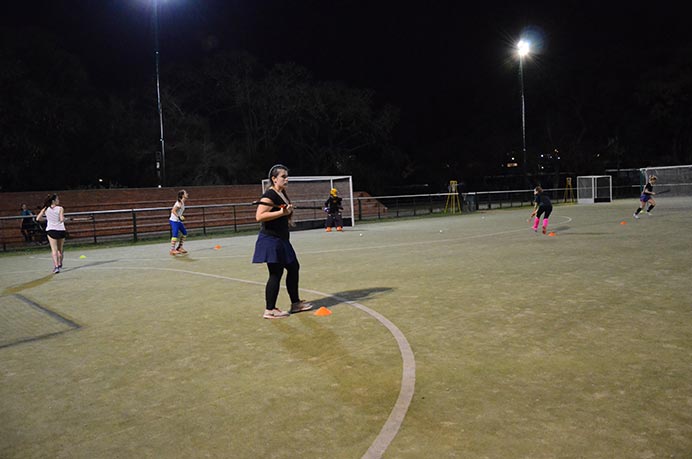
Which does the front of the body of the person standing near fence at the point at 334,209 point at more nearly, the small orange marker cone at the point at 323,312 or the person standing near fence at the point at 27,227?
the small orange marker cone

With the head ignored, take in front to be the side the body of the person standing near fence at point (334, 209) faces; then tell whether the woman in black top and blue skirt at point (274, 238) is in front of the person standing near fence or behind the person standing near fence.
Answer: in front

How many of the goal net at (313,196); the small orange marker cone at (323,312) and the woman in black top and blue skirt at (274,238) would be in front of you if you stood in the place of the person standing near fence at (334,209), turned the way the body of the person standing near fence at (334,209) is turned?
2

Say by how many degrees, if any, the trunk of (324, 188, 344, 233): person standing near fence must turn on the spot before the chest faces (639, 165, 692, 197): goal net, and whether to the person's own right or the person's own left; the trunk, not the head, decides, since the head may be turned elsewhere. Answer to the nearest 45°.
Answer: approximately 135° to the person's own left

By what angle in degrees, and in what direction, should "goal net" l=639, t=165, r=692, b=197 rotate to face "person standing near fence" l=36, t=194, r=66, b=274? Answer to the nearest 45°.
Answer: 0° — it already faces them

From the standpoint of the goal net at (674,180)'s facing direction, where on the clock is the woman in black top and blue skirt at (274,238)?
The woman in black top and blue skirt is roughly at 12 o'clock from the goal net.

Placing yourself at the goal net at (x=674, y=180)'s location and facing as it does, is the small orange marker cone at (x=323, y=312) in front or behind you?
in front

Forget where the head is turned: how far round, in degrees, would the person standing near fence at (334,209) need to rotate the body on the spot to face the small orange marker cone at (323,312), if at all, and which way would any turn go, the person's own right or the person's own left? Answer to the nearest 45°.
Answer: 0° — they already face it

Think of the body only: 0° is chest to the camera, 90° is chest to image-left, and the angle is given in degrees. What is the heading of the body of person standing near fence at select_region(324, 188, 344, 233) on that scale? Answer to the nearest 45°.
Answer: approximately 0°

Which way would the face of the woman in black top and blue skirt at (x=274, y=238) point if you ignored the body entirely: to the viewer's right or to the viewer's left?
to the viewer's right
